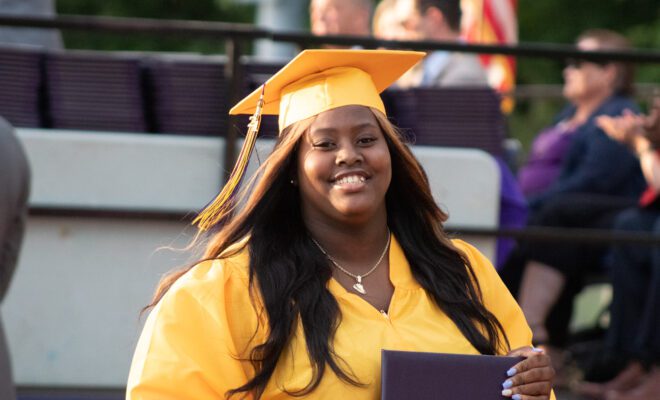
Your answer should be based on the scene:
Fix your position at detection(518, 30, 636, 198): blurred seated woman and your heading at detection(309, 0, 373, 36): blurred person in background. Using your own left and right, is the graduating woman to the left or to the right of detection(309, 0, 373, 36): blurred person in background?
left

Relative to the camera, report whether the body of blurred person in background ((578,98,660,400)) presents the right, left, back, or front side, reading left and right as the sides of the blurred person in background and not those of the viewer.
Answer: left

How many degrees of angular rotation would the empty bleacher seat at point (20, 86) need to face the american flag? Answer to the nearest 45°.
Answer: approximately 135° to its left

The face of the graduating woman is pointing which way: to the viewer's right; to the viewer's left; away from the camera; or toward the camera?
toward the camera

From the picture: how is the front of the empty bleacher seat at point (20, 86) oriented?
toward the camera

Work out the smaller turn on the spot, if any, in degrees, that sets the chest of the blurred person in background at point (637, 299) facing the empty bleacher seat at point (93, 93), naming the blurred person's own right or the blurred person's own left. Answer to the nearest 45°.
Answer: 0° — they already face it

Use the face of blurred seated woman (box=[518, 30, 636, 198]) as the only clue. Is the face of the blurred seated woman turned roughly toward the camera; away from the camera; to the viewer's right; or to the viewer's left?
to the viewer's left
